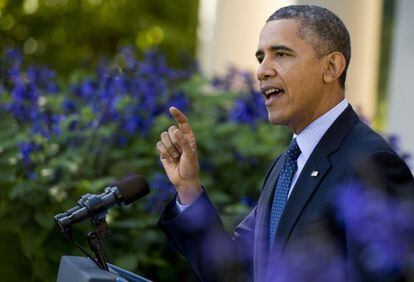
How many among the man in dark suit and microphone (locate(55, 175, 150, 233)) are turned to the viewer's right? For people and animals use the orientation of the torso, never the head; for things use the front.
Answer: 1

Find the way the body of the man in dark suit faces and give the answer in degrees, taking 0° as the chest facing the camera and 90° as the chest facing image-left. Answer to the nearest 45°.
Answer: approximately 45°

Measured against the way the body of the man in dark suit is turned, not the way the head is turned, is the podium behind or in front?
in front

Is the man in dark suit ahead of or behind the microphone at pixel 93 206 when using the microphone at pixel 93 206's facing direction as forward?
ahead

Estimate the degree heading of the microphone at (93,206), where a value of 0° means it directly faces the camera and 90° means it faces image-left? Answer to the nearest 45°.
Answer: approximately 270°
